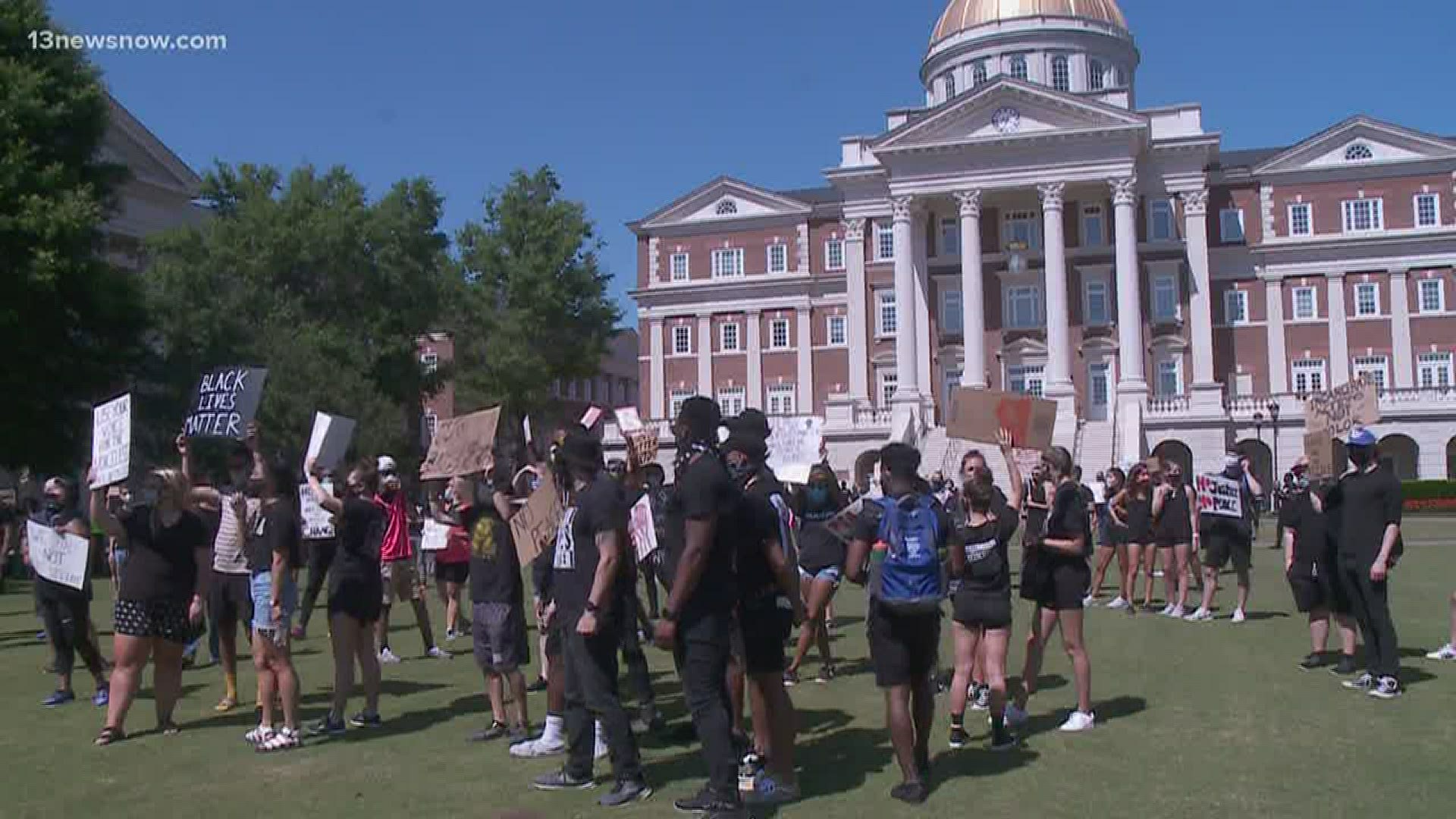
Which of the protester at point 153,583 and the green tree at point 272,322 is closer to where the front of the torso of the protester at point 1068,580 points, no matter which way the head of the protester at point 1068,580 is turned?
the protester

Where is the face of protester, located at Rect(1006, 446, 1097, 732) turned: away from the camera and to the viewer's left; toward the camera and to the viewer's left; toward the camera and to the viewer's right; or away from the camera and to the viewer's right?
away from the camera and to the viewer's left

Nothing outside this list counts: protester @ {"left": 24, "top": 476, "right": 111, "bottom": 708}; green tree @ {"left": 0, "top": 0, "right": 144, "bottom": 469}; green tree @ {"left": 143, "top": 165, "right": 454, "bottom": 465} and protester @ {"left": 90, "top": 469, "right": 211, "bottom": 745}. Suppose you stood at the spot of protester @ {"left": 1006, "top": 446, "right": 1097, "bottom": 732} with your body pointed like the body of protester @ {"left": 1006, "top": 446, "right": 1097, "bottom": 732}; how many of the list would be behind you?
0

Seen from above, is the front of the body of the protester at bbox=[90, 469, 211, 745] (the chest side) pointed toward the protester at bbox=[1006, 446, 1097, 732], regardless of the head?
no

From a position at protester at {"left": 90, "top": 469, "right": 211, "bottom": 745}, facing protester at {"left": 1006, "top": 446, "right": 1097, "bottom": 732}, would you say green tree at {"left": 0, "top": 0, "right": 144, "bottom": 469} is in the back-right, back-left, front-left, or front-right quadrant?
back-left

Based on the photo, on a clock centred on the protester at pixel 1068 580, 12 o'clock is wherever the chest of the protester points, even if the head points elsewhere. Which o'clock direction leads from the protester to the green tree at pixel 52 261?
The green tree is roughly at 1 o'clock from the protester.

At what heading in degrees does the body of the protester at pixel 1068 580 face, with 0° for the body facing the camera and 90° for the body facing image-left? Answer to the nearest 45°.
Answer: approximately 90°

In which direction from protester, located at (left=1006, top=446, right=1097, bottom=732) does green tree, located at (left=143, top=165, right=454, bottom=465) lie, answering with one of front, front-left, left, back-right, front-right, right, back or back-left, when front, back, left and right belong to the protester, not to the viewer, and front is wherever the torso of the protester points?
front-right

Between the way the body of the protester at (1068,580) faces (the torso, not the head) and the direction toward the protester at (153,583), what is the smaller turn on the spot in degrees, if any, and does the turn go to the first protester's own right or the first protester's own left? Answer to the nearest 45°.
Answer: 0° — they already face them

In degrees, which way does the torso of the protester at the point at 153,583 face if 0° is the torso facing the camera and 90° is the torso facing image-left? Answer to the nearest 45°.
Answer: approximately 45°

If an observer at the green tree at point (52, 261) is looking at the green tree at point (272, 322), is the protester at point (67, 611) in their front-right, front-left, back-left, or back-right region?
back-right

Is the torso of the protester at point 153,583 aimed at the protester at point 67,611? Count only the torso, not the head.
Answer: no
